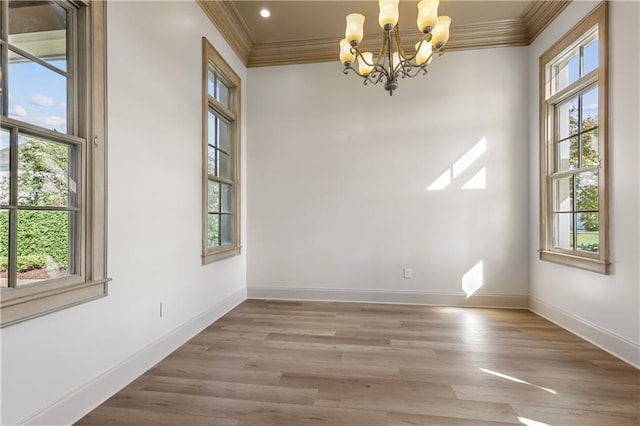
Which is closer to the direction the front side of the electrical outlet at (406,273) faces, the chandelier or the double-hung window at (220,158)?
the chandelier

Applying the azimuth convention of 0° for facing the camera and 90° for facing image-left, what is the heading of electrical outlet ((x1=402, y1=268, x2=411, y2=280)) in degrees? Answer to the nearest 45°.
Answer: approximately 0°

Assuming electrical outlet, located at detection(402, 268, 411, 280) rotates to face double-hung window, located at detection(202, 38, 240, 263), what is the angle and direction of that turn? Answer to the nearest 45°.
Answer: approximately 45° to its right

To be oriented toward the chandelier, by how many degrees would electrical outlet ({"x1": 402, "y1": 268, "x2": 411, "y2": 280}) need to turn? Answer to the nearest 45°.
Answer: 0° — it already faces it

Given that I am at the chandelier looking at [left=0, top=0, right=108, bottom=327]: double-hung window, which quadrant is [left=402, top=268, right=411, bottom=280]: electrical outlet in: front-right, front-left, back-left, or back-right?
back-right

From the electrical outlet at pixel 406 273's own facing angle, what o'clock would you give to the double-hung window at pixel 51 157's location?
The double-hung window is roughly at 1 o'clock from the electrical outlet.

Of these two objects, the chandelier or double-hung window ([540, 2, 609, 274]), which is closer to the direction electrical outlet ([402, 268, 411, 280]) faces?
the chandelier

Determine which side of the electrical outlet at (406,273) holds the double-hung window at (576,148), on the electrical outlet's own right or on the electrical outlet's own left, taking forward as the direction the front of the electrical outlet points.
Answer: on the electrical outlet's own left
